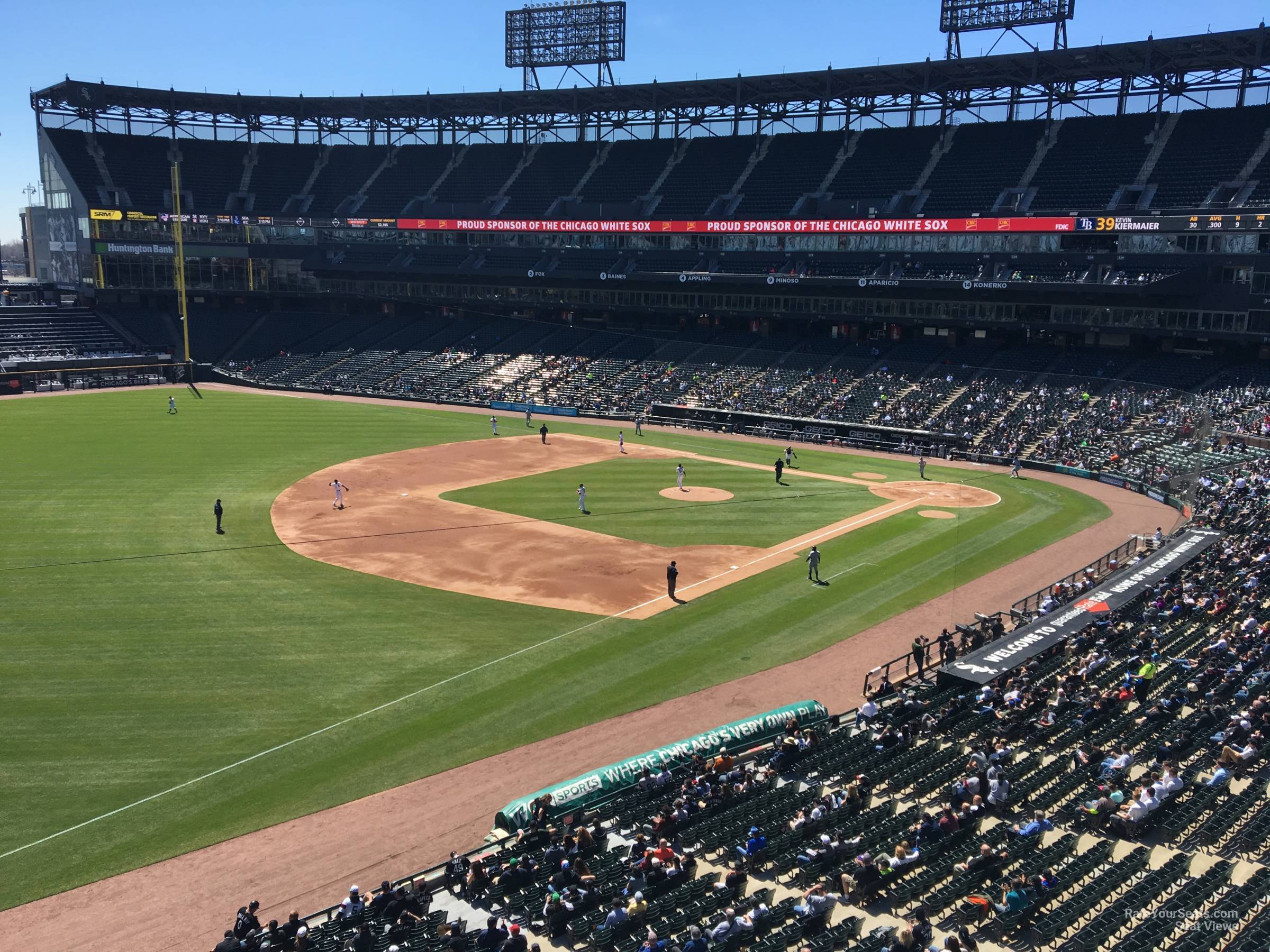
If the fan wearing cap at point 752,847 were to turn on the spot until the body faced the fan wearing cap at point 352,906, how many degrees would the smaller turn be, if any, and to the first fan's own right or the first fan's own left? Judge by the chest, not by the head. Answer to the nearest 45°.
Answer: approximately 45° to the first fan's own left

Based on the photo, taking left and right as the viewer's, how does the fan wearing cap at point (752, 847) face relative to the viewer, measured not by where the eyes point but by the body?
facing away from the viewer and to the left of the viewer

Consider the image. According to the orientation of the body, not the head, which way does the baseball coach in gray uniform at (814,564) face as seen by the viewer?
away from the camera

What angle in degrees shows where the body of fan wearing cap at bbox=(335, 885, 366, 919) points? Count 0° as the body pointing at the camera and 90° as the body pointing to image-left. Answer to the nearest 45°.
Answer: approximately 135°

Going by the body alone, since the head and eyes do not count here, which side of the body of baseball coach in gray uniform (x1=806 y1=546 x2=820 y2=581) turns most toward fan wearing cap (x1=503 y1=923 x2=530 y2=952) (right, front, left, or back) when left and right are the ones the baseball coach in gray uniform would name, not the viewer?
back

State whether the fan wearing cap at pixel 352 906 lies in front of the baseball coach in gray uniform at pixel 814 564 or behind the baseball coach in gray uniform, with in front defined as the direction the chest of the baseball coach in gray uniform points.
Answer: behind

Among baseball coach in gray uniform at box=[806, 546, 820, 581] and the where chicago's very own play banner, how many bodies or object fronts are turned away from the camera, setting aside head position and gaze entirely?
1

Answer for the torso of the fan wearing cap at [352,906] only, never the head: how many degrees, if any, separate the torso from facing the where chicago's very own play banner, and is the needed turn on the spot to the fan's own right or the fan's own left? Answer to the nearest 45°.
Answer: approximately 90° to the fan's own right

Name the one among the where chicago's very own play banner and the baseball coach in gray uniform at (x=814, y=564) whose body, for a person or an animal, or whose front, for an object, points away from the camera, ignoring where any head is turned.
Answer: the baseball coach in gray uniform
